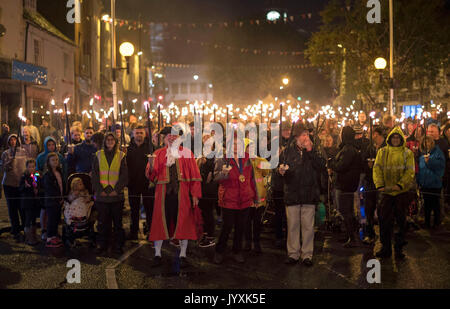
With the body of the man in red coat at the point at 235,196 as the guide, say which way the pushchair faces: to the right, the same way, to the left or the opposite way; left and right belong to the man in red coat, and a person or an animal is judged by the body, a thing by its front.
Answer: the same way

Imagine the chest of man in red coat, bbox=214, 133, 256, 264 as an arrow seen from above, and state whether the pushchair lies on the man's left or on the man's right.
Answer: on the man's right

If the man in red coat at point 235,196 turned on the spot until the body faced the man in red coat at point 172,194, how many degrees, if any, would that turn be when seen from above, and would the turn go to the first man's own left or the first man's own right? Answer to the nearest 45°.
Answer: approximately 90° to the first man's own right

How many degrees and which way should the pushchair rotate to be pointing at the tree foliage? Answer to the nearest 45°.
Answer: approximately 135° to its left

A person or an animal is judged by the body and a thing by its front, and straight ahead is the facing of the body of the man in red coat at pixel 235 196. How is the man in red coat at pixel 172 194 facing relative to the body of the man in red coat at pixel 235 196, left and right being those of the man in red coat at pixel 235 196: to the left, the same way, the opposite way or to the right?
the same way

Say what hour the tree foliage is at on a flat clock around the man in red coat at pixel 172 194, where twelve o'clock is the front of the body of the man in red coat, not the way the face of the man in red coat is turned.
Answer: The tree foliage is roughly at 7 o'clock from the man in red coat.

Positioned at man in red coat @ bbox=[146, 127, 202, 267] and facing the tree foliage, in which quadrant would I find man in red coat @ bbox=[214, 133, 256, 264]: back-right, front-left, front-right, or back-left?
front-right

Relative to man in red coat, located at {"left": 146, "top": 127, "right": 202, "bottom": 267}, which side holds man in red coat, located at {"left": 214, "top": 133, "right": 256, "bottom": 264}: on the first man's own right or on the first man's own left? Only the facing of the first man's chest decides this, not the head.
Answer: on the first man's own left

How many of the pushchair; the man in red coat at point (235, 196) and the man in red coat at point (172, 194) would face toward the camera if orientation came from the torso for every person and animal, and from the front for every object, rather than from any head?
3

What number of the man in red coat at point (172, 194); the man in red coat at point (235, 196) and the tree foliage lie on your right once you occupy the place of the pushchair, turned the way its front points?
0

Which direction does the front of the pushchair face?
toward the camera

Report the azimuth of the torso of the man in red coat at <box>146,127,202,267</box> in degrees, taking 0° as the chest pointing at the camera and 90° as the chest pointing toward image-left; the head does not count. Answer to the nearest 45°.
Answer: approximately 0°

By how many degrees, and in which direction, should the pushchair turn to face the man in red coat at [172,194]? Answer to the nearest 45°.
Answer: approximately 45° to its left

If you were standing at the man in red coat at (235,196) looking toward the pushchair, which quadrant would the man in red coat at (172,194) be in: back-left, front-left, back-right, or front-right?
front-left
